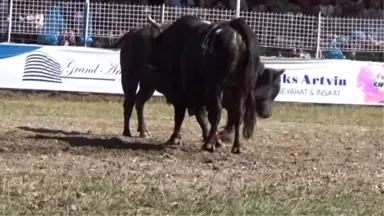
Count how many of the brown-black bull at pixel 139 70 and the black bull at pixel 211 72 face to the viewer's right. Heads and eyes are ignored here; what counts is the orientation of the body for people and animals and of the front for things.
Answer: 1

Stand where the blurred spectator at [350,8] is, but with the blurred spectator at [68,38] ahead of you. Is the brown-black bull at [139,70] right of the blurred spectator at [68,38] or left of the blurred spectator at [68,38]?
left

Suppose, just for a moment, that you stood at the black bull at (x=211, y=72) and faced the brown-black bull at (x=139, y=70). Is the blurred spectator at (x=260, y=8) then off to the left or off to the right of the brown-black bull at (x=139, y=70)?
right
